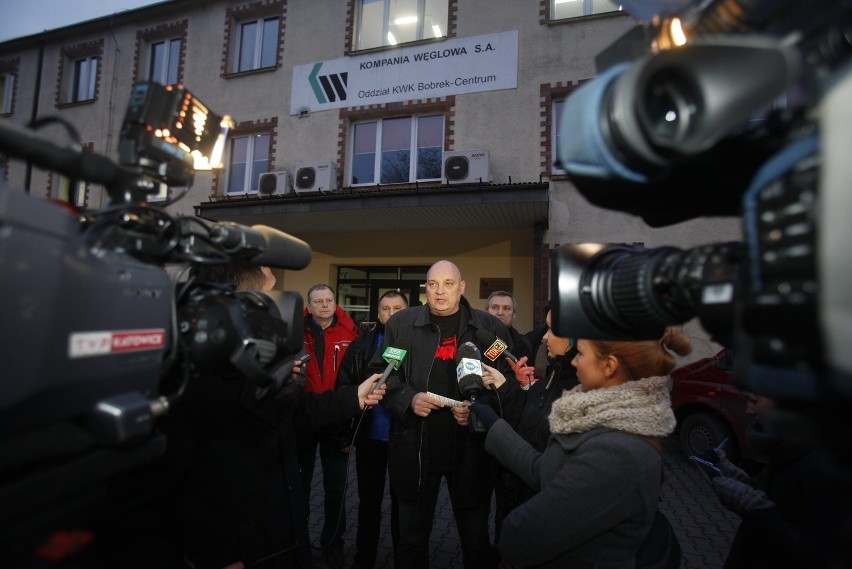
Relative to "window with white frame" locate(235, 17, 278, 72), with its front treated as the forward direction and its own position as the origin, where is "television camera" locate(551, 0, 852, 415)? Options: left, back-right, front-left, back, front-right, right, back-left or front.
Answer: front-left

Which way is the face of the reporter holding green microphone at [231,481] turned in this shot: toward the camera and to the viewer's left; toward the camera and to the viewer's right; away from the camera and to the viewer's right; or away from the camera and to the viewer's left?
away from the camera and to the viewer's right

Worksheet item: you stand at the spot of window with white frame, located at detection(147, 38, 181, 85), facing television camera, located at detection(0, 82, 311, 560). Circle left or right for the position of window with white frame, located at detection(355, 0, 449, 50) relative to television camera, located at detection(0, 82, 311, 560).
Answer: left

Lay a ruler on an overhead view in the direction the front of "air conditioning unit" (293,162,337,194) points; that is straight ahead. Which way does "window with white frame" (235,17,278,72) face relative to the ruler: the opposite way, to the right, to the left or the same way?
the same way

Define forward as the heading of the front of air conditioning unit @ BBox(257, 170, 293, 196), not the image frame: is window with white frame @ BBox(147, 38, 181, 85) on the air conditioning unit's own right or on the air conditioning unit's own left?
on the air conditioning unit's own right

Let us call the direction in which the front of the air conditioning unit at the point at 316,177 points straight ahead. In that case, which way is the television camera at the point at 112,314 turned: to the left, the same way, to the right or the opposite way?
the opposite way

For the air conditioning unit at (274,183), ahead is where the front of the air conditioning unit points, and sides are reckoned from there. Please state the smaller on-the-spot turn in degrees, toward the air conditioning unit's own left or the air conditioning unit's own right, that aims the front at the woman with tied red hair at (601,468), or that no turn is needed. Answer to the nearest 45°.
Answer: approximately 45° to the air conditioning unit's own left

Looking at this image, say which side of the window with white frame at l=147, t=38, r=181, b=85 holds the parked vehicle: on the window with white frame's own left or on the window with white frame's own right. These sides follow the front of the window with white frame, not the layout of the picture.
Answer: on the window with white frame's own left

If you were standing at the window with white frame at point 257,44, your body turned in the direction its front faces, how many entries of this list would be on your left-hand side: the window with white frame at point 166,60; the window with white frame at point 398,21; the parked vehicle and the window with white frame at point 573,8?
3

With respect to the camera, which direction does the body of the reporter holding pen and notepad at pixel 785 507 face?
to the viewer's left

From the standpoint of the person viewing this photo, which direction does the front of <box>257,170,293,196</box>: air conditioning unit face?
facing the viewer and to the left of the viewer

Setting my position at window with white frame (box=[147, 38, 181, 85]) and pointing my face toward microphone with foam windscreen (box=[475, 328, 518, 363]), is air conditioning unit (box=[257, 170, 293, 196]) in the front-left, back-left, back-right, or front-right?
front-left
